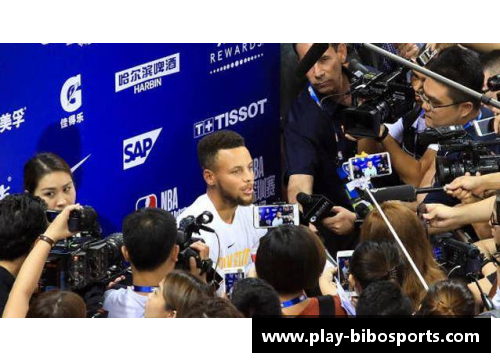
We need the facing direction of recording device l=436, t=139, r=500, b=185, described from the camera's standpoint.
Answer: facing to the left of the viewer

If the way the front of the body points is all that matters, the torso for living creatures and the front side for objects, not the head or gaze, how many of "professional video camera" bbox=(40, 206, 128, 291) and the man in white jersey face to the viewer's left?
0

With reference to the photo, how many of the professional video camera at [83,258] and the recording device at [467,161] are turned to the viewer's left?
1

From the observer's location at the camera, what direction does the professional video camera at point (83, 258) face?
facing away from the viewer and to the right of the viewer

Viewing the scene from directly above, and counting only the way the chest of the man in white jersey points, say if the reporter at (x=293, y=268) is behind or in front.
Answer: in front

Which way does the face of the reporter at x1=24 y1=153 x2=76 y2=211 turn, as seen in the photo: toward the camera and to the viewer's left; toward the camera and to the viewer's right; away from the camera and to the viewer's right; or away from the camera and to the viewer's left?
toward the camera and to the viewer's right

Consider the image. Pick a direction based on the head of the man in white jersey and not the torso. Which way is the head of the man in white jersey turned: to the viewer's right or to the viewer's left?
to the viewer's right
